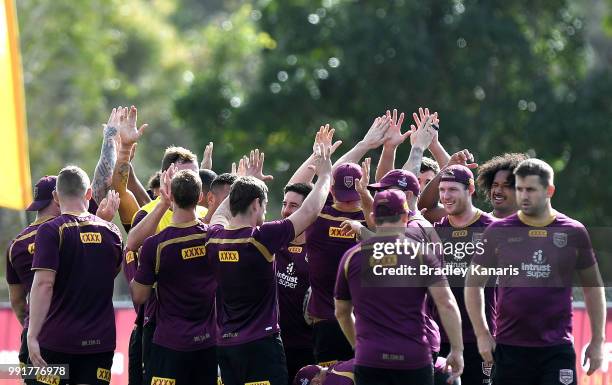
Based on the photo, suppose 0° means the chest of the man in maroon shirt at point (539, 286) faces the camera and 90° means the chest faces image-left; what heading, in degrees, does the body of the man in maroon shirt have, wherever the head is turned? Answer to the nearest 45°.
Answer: approximately 0°

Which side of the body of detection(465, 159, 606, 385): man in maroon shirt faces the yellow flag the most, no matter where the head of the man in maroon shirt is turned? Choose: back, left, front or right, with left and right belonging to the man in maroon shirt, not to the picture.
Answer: right

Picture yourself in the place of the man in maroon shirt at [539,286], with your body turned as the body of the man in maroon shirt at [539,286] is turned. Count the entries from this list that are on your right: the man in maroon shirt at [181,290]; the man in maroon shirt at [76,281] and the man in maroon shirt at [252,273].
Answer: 3

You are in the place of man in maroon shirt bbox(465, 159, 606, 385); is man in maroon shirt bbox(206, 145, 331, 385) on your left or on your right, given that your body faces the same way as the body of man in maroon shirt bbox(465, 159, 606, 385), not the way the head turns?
on your right

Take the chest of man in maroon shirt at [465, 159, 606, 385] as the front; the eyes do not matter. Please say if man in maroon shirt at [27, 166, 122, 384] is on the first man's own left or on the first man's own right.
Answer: on the first man's own right

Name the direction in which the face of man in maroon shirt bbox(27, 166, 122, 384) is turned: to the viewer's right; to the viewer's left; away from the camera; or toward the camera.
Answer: away from the camera

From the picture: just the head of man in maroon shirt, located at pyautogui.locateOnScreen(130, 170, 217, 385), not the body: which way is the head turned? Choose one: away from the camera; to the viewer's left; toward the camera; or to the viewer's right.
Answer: away from the camera

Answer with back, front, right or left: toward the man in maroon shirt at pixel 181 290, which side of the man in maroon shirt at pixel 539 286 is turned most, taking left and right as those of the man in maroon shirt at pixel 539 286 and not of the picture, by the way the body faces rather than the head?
right
